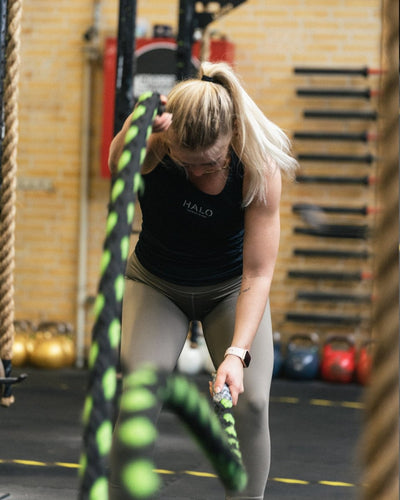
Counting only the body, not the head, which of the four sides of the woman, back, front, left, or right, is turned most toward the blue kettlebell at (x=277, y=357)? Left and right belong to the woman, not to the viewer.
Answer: back

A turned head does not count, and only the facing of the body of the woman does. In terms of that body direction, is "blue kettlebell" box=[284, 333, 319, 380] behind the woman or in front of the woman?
behind

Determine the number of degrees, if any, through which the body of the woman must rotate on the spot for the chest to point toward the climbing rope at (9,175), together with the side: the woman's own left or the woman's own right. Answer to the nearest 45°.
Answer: approximately 135° to the woman's own right

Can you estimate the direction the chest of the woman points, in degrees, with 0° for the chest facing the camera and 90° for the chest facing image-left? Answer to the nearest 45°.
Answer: approximately 0°

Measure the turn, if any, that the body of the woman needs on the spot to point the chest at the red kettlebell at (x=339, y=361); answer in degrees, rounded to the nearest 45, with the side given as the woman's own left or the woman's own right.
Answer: approximately 180°
